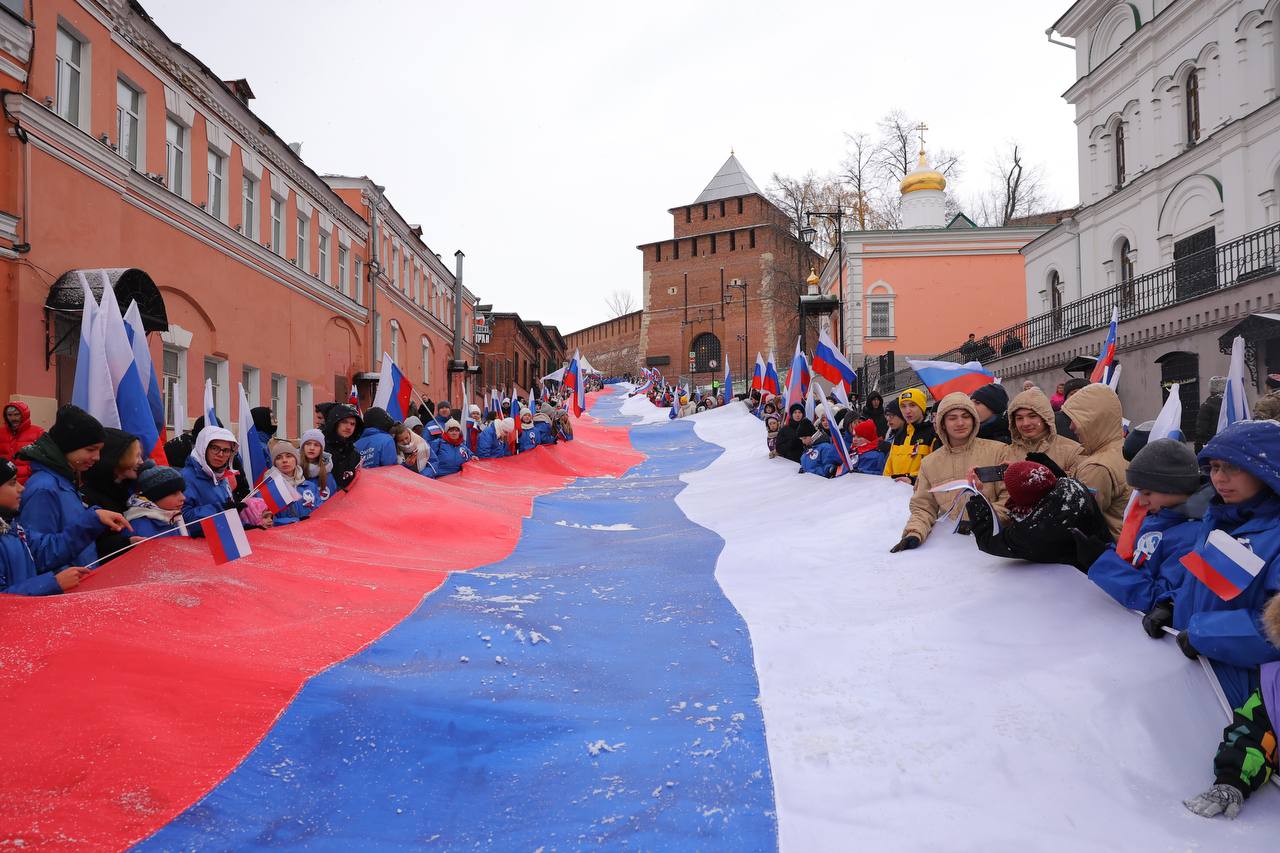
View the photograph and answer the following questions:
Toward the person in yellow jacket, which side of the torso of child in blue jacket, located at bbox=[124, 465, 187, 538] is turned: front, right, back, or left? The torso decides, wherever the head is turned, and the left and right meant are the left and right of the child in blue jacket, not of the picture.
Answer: front

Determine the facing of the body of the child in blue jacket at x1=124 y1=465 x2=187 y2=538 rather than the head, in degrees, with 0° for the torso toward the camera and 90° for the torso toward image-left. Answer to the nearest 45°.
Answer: approximately 270°

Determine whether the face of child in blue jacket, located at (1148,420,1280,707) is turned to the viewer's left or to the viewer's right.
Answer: to the viewer's left

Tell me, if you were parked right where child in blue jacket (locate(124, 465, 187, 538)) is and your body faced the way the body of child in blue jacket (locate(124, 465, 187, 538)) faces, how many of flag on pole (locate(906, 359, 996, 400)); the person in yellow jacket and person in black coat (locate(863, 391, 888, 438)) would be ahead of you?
3

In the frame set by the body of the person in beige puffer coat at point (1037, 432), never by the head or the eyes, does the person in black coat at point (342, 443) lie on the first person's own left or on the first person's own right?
on the first person's own right

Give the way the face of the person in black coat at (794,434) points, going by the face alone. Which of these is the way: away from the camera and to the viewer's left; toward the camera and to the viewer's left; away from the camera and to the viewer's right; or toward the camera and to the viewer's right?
toward the camera and to the viewer's left

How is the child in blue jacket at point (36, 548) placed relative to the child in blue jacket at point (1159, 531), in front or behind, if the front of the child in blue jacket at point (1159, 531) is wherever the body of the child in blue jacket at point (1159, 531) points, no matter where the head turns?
in front

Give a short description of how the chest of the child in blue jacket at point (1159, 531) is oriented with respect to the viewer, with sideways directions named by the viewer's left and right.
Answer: facing to the left of the viewer

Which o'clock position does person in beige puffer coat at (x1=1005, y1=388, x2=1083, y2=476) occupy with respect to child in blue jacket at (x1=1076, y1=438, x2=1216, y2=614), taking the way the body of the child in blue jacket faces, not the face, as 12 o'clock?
The person in beige puffer coat is roughly at 2 o'clock from the child in blue jacket.

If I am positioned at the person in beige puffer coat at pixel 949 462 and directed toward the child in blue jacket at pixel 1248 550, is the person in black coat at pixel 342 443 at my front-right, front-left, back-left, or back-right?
back-right

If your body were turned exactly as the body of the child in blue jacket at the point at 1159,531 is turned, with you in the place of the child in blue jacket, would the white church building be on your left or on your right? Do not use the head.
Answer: on your right
